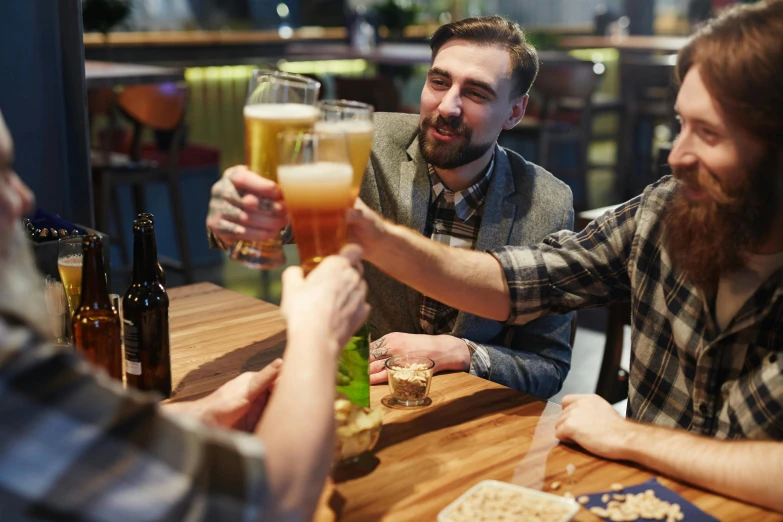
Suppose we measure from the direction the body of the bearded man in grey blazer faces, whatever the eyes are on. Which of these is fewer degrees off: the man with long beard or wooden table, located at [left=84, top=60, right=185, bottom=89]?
the man with long beard

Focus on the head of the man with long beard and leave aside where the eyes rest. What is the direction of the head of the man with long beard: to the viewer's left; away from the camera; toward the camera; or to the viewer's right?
to the viewer's left

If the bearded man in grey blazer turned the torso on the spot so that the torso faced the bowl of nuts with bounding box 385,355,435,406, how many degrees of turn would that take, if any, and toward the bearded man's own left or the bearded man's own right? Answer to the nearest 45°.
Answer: approximately 45° to the bearded man's own left

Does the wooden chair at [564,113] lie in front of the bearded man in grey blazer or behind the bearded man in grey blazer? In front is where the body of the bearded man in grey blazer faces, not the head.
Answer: behind

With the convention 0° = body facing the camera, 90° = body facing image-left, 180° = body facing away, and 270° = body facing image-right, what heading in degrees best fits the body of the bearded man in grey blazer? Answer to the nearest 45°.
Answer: approximately 45°
